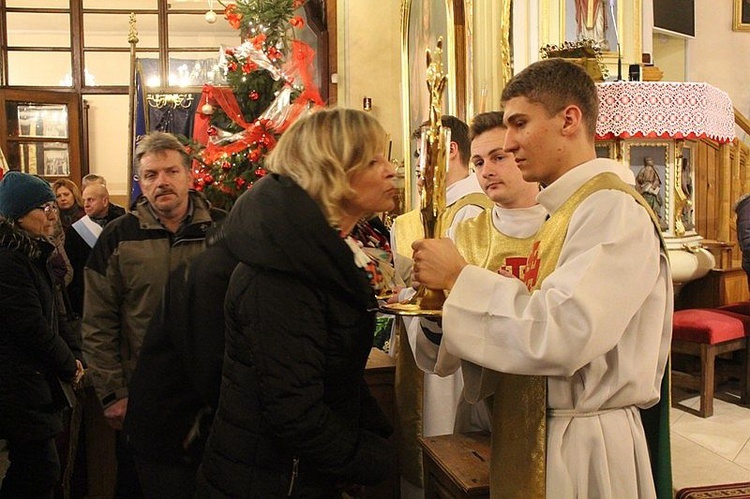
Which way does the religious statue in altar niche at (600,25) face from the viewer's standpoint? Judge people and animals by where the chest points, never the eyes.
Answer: toward the camera

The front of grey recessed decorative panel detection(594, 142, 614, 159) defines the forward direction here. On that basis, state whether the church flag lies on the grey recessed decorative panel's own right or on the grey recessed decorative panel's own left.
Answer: on the grey recessed decorative panel's own right

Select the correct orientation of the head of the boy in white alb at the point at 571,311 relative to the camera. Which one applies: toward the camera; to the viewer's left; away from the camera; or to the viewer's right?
to the viewer's left

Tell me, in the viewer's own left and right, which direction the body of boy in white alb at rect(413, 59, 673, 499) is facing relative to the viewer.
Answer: facing to the left of the viewer

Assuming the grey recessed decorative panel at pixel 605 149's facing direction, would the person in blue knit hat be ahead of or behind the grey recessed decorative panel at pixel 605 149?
ahead

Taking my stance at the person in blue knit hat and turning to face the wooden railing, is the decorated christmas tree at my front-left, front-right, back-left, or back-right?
front-left

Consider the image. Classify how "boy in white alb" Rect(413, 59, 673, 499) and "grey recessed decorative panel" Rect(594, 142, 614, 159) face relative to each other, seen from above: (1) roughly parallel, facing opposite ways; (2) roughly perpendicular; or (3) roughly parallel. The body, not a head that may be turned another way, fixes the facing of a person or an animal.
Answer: roughly perpendicular

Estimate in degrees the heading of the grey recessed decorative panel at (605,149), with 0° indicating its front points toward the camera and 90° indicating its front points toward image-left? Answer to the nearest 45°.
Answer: approximately 0°

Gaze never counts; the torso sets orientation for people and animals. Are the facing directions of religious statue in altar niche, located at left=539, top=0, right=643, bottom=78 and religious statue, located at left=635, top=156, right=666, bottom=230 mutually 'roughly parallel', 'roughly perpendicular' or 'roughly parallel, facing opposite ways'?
roughly parallel

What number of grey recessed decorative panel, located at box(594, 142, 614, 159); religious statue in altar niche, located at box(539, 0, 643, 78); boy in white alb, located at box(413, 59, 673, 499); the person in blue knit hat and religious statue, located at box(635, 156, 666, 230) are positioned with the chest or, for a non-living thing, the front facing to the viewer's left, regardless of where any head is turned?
1
